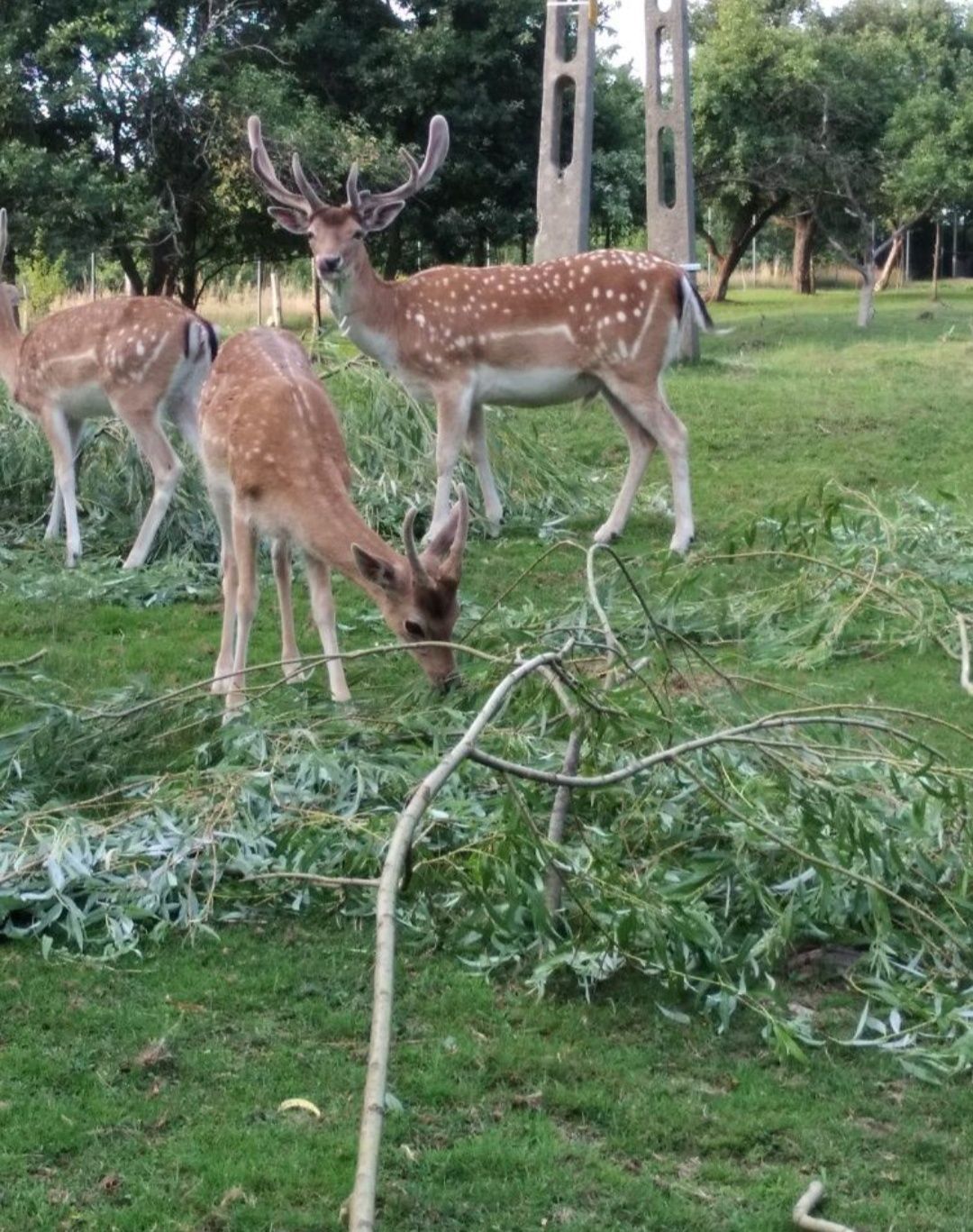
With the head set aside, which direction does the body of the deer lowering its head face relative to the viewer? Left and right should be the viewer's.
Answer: facing the viewer and to the right of the viewer

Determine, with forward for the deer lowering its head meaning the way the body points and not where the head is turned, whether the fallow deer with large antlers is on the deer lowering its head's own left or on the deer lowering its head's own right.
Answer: on the deer lowering its head's own left

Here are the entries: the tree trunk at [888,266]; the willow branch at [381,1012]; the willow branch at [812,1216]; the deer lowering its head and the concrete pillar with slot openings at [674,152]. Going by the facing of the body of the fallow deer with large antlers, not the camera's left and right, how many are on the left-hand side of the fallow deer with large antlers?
3

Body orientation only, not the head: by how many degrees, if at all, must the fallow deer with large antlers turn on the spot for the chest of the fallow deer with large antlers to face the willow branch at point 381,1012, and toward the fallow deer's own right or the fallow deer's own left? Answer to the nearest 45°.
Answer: approximately 90° to the fallow deer's own left

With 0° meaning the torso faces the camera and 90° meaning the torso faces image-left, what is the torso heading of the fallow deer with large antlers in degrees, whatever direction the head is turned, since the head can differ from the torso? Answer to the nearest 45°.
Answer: approximately 90°

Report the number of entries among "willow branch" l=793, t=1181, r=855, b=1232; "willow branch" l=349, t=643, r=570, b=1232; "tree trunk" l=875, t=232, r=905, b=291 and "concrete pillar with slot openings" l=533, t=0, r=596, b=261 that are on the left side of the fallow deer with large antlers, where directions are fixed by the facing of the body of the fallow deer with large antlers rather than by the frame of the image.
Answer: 2

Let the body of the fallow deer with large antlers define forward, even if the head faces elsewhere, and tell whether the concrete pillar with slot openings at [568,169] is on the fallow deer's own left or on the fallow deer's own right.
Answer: on the fallow deer's own right

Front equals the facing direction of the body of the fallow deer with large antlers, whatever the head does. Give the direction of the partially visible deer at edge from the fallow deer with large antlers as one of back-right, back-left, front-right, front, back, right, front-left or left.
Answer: front

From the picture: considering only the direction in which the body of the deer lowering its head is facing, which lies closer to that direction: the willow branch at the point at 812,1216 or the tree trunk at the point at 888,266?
the willow branch

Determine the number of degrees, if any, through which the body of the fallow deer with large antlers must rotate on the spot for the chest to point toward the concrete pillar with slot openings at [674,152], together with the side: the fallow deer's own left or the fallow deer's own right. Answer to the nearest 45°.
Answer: approximately 90° to the fallow deer's own right

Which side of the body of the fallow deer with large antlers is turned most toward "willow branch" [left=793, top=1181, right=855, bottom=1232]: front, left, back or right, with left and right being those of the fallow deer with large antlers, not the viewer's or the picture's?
left

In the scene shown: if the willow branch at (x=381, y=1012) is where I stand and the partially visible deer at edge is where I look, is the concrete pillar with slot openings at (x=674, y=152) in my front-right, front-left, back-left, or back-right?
front-right

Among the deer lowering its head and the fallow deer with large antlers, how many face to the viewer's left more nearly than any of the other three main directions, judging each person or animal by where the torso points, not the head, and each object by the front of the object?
1

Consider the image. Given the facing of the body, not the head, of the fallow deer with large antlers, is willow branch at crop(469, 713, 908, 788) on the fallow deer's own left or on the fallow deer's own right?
on the fallow deer's own left

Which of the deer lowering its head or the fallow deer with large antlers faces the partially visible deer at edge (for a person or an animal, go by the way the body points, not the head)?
the fallow deer with large antlers
